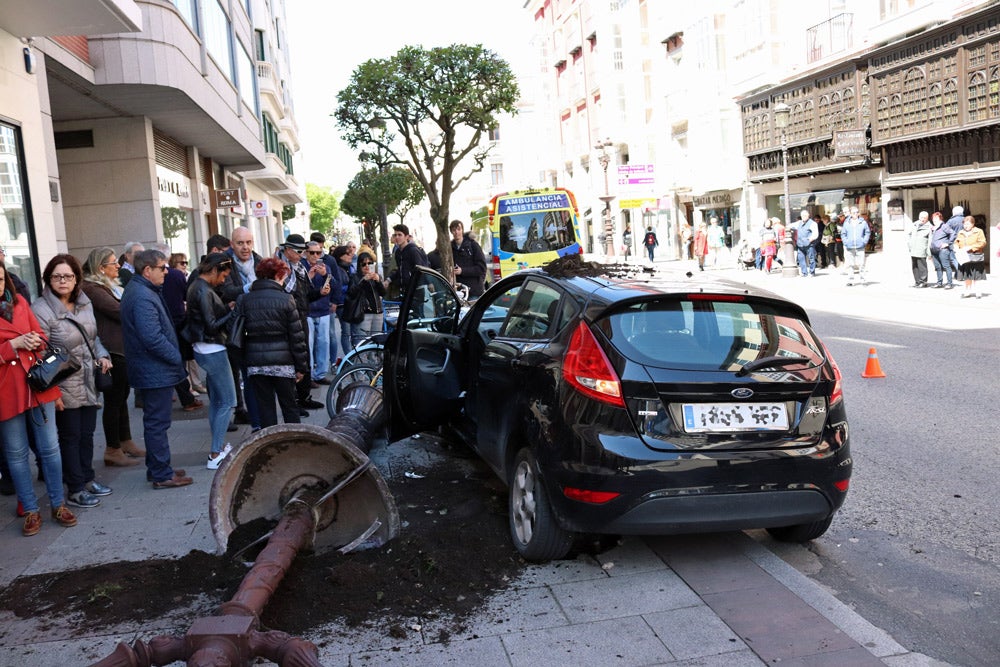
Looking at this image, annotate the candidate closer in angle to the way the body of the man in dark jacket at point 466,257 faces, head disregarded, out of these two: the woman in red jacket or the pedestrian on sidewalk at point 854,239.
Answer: the woman in red jacket

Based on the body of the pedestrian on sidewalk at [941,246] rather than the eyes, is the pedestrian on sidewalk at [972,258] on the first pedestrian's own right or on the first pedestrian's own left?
on the first pedestrian's own left

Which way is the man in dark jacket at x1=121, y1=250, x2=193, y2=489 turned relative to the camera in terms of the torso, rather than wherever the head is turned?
to the viewer's right

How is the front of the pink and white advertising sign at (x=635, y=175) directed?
toward the camera

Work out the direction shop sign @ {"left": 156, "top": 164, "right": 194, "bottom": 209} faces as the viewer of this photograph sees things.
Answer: facing the viewer and to the right of the viewer

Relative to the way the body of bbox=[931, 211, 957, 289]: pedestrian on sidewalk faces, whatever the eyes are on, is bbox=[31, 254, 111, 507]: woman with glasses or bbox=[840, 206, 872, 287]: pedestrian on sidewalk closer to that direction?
the woman with glasses

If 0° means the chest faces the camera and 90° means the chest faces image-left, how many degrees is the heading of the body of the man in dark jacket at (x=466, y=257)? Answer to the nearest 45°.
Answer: approximately 45°

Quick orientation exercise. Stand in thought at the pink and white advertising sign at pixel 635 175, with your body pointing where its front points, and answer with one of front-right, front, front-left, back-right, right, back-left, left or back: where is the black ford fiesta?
front

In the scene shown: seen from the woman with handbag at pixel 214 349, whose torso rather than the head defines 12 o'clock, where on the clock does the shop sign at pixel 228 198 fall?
The shop sign is roughly at 9 o'clock from the woman with handbag.

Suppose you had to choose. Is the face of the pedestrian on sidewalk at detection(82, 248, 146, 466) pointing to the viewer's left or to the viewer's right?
to the viewer's right

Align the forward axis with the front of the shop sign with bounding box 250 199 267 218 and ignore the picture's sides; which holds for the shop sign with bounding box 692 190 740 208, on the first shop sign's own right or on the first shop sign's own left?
on the first shop sign's own left

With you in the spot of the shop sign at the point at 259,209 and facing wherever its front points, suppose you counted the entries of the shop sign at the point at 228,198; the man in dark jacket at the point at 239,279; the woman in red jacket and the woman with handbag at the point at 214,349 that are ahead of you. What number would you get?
4

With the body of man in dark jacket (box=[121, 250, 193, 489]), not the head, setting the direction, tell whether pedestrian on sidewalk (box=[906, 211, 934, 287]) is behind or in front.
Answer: in front

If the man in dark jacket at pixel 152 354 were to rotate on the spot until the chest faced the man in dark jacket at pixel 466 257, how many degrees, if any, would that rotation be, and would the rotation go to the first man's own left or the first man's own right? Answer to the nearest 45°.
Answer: approximately 45° to the first man's own left

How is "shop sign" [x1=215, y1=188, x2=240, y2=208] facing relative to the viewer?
toward the camera

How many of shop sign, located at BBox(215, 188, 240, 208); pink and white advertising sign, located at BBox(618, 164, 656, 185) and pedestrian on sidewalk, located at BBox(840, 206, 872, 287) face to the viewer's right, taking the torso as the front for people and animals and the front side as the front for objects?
0
